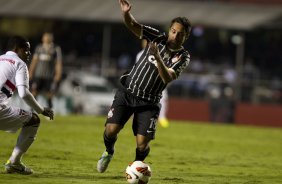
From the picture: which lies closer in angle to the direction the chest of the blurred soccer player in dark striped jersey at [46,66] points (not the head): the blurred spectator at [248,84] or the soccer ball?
the soccer ball

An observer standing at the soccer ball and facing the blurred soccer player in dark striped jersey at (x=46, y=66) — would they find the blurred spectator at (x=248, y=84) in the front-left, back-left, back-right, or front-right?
front-right

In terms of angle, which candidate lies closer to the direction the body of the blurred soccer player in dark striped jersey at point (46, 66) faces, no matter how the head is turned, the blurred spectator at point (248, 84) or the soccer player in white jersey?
the soccer player in white jersey

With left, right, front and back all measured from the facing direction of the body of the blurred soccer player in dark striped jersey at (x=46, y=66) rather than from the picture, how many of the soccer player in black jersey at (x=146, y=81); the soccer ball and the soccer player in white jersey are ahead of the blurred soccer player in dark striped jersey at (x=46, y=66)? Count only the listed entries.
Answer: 3

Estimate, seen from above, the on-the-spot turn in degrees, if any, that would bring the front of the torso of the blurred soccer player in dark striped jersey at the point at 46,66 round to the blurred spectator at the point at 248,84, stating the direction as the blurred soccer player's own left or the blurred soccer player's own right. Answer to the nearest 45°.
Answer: approximately 135° to the blurred soccer player's own left

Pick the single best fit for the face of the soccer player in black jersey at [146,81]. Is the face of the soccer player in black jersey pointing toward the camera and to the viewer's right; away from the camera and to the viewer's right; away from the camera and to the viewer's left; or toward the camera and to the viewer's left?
toward the camera and to the viewer's left

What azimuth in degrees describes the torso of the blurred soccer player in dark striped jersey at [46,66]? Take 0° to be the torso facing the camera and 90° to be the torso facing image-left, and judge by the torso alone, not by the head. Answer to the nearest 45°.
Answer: approximately 0°

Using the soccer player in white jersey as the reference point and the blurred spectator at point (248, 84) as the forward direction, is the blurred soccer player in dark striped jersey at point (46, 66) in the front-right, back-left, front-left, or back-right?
front-left

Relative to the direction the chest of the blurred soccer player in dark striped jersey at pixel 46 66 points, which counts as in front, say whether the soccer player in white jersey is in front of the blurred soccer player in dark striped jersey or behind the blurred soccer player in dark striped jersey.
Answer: in front

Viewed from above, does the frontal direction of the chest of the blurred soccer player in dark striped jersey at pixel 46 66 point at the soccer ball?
yes

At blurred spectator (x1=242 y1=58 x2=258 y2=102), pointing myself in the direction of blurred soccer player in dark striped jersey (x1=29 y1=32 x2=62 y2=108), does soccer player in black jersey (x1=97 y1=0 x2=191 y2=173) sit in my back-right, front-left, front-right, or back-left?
front-left

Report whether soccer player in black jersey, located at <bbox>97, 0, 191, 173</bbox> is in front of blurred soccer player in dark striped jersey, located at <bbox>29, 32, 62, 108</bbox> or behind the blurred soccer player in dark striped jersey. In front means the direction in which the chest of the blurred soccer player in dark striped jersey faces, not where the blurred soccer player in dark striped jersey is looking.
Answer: in front

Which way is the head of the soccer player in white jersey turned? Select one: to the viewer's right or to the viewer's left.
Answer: to the viewer's right
